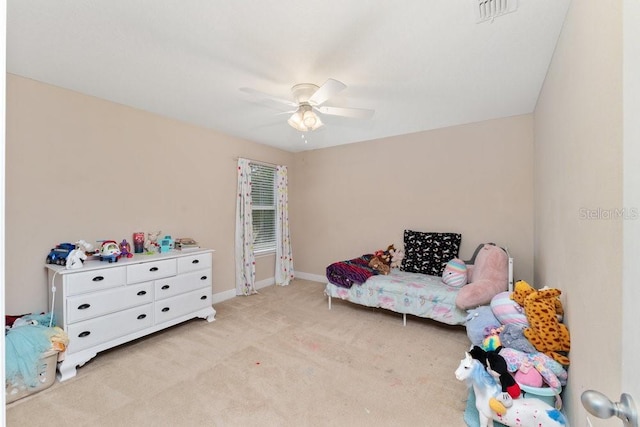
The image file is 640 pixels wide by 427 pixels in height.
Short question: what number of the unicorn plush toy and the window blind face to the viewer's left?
1

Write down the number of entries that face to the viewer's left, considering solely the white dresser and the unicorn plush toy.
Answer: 1

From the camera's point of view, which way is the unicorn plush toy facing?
to the viewer's left

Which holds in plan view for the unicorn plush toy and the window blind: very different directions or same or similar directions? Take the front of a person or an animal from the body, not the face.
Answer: very different directions

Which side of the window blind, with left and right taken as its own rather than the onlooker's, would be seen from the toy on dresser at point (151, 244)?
right
